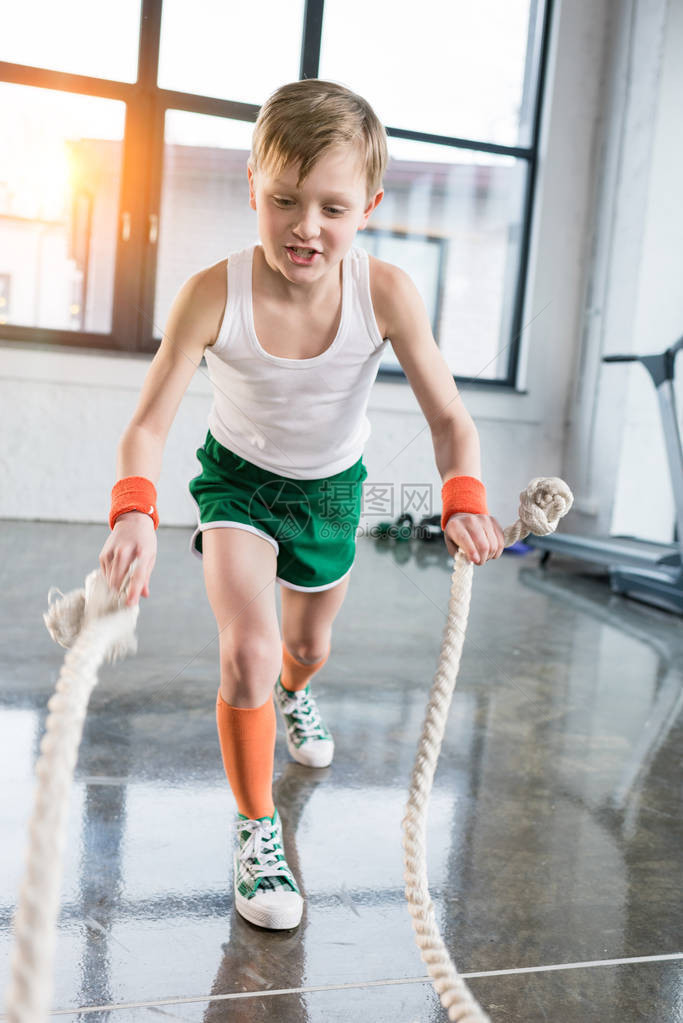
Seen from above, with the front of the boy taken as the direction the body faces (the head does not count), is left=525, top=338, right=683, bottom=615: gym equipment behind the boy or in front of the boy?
behind

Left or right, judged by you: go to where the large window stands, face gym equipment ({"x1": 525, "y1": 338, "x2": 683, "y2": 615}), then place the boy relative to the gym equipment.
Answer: right

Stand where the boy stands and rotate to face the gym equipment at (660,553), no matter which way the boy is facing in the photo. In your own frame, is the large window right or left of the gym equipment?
left

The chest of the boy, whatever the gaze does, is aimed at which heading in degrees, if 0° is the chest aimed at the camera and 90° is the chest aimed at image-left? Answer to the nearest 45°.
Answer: approximately 0°

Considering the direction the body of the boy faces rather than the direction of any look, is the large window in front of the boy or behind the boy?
behind
